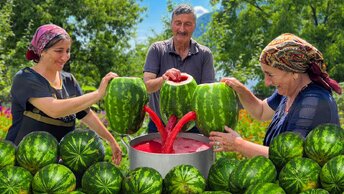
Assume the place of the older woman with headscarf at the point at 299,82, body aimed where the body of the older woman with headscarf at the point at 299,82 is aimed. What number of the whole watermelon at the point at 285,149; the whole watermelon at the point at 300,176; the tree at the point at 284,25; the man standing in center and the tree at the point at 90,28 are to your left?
2

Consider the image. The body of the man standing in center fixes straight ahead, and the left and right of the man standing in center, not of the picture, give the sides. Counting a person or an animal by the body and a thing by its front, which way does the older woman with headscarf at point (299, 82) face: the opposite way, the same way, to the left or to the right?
to the right

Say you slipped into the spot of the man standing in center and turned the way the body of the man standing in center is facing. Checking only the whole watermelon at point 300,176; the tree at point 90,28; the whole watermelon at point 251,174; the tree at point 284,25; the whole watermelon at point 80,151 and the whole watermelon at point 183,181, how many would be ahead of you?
4

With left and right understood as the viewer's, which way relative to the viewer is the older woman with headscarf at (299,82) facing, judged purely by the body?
facing to the left of the viewer

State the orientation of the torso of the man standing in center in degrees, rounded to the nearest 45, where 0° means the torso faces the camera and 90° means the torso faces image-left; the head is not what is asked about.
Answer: approximately 0°

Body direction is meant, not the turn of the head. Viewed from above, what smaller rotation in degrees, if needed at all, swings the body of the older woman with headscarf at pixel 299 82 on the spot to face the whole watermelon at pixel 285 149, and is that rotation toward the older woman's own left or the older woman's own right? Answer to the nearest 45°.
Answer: approximately 90° to the older woman's own left

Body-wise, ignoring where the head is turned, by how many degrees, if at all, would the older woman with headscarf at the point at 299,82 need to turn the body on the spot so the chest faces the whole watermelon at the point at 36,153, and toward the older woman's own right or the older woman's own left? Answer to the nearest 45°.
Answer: approximately 45° to the older woman's own left

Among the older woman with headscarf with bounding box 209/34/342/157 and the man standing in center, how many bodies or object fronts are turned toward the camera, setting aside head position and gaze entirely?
1

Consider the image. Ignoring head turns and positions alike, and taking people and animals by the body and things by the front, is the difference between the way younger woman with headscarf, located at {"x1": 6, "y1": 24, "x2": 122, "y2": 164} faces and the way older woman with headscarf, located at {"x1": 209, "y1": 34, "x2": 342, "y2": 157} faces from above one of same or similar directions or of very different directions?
very different directions

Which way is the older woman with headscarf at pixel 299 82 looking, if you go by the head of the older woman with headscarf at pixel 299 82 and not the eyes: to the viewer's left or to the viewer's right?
to the viewer's left
